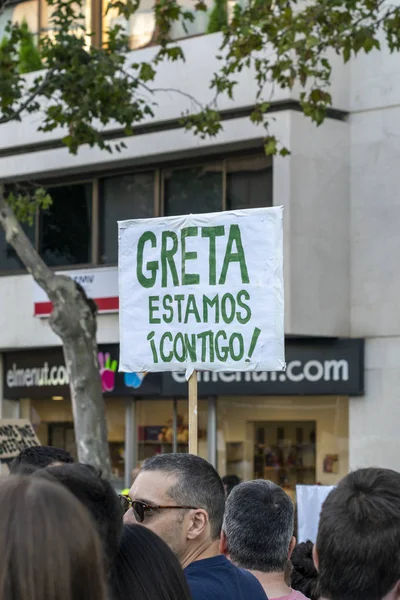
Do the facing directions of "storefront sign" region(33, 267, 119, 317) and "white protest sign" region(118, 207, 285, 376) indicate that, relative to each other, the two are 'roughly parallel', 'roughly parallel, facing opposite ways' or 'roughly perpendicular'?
roughly parallel

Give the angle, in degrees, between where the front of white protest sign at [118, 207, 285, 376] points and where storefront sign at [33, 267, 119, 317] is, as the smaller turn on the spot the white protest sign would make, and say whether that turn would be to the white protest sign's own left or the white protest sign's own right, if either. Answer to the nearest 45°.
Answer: approximately 180°

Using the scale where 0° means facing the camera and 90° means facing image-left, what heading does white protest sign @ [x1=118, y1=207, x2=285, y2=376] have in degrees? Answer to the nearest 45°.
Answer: approximately 0°

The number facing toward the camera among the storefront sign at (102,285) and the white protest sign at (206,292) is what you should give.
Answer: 2

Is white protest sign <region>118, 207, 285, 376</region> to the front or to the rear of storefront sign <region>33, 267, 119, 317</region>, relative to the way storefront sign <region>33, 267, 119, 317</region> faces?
to the front

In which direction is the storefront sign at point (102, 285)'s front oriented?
toward the camera
